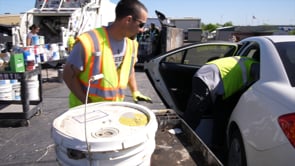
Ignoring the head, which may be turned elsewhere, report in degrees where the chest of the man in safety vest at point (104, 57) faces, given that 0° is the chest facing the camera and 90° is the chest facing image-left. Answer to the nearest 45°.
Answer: approximately 315°

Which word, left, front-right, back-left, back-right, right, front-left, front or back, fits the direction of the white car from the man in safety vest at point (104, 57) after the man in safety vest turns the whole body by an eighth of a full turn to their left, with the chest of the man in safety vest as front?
front

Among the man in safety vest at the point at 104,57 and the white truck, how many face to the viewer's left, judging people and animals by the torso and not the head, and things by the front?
0

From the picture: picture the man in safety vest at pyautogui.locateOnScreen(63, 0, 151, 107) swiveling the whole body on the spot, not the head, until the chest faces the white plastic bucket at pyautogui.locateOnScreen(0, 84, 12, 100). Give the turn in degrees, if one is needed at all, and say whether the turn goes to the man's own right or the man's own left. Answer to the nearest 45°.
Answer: approximately 180°

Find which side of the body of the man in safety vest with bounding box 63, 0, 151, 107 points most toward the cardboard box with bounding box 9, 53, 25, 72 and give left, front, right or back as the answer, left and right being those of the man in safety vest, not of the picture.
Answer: back

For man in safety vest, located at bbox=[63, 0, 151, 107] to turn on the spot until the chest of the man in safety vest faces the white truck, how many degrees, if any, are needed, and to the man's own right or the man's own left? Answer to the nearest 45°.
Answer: approximately 135° to the man's own left

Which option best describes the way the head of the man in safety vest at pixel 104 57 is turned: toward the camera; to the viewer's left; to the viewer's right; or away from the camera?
to the viewer's right

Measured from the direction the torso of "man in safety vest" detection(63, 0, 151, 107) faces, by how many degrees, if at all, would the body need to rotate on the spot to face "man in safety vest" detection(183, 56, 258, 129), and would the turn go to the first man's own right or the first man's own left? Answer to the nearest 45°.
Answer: approximately 90° to the first man's own left

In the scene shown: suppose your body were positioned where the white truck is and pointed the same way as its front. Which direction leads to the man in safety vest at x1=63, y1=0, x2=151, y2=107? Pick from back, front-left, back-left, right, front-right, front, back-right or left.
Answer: back-right

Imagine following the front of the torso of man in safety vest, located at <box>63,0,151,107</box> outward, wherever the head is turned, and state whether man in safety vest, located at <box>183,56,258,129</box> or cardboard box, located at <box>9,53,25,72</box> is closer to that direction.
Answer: the man in safety vest
